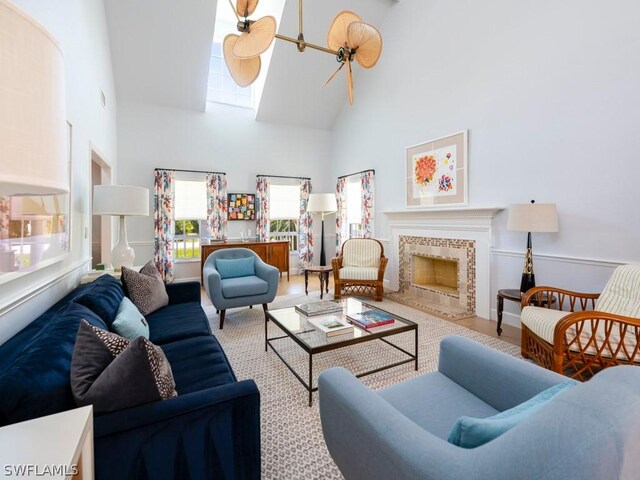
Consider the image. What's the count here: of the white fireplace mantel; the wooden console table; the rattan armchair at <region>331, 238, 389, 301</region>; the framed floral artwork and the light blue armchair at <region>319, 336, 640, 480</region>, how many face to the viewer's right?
0

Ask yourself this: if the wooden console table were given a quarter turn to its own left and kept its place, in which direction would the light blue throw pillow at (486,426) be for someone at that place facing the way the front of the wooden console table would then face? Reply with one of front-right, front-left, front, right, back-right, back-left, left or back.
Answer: right

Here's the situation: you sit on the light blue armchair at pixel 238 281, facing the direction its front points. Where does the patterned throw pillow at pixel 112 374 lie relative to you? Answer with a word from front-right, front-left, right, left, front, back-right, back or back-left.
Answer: front-right

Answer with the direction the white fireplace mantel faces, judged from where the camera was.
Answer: facing the viewer and to the left of the viewer

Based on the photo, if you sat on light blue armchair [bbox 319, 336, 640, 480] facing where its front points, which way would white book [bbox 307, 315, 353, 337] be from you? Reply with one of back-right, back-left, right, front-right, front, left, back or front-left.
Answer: front

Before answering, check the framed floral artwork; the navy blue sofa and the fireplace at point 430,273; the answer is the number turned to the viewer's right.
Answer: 1

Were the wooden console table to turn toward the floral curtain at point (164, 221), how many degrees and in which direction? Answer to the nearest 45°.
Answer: approximately 90° to its right

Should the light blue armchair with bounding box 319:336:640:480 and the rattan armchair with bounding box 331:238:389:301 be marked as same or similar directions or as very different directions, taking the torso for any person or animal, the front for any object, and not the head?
very different directions

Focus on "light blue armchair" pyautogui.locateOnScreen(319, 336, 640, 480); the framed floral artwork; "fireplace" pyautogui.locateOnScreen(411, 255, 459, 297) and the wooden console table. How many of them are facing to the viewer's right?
0

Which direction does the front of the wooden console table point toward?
toward the camera

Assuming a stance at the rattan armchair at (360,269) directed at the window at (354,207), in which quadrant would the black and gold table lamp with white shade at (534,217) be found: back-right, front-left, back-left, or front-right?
back-right

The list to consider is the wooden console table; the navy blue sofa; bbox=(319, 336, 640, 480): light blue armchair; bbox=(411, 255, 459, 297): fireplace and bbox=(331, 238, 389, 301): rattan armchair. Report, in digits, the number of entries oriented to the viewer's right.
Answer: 1

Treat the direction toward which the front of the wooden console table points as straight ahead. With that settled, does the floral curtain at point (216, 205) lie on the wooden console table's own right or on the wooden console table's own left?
on the wooden console table's own right

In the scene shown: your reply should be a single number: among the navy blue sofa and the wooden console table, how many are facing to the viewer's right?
1

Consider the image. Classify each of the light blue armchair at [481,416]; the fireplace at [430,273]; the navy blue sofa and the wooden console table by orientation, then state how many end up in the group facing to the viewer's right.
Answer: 1

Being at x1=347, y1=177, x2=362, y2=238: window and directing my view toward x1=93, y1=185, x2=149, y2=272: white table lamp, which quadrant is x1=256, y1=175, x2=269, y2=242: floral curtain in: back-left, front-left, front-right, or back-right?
front-right

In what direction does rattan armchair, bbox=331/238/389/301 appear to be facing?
toward the camera

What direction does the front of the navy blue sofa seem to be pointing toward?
to the viewer's right

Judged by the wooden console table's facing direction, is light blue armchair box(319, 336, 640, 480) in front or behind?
in front
